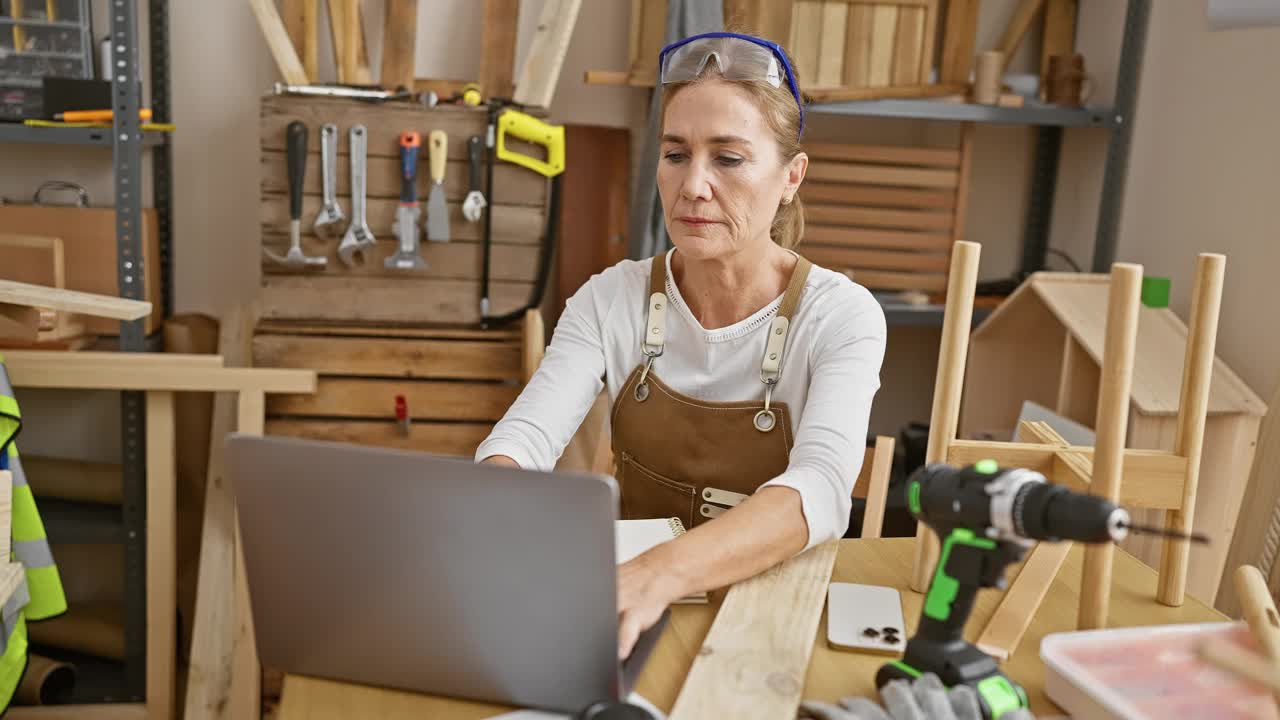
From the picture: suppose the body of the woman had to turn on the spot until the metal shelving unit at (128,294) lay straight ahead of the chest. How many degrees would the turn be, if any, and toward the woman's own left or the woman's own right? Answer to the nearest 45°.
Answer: approximately 90° to the woman's own right

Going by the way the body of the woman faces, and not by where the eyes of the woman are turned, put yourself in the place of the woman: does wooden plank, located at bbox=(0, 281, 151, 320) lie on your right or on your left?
on your right

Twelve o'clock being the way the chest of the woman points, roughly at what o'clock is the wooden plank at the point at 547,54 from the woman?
The wooden plank is roughly at 4 o'clock from the woman.

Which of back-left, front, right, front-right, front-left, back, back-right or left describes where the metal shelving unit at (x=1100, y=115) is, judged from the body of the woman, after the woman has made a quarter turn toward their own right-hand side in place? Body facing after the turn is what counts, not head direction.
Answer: right

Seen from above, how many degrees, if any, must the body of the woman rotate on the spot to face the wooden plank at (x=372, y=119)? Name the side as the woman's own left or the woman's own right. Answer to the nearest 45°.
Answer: approximately 90° to the woman's own right

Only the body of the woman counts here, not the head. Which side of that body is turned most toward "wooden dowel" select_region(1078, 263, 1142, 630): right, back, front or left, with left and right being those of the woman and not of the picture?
left

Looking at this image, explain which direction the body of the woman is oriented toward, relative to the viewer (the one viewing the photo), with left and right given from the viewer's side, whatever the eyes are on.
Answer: facing the viewer and to the left of the viewer

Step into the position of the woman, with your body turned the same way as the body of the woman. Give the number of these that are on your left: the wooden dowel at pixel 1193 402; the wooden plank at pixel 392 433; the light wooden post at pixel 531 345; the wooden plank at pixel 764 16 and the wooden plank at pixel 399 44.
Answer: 1

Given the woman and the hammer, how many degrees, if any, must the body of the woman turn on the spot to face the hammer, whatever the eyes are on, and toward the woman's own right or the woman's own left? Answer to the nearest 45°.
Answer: approximately 90° to the woman's own right

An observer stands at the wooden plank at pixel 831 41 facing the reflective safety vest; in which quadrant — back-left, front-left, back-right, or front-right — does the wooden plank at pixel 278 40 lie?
front-right

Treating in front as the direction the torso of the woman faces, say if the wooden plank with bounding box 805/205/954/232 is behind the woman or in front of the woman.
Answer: behind

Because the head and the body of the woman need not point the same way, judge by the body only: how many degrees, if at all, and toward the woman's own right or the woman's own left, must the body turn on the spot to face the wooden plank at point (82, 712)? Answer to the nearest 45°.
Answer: approximately 90° to the woman's own right

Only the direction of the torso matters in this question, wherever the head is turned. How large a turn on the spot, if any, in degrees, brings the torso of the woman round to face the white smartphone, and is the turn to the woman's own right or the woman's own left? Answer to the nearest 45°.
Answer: approximately 45° to the woman's own left

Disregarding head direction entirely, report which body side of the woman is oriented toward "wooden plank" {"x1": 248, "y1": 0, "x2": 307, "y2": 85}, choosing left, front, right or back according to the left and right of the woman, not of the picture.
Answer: right

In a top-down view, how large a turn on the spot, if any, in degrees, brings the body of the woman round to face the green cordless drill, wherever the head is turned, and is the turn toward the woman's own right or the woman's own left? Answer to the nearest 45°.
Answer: approximately 45° to the woman's own left

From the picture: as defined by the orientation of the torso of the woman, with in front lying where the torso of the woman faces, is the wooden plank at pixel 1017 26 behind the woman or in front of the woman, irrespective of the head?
behind

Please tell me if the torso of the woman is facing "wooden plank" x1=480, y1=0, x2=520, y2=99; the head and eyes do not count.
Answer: no

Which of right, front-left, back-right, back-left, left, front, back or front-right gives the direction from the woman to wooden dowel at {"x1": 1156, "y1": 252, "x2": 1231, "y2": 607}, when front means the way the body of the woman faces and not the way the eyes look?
left

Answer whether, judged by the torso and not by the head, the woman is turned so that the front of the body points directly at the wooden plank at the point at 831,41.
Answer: no

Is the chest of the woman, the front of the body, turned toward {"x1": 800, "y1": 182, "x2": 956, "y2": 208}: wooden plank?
no

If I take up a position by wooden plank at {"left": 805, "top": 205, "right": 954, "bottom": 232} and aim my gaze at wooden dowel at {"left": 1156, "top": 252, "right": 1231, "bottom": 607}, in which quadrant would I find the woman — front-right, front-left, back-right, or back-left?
front-right
